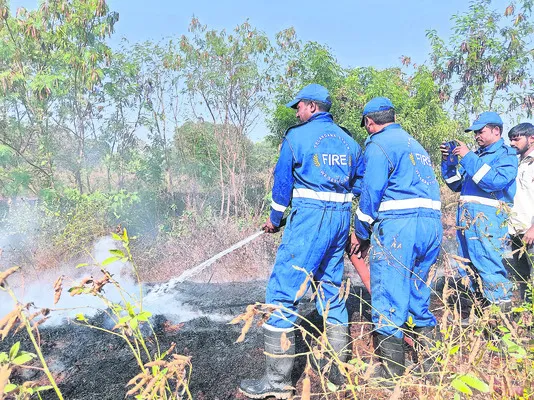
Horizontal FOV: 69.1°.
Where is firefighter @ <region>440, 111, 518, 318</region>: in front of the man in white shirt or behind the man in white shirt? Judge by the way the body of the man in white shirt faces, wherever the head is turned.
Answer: in front

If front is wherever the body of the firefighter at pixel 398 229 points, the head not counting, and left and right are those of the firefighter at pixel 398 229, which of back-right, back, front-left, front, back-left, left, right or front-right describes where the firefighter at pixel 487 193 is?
right

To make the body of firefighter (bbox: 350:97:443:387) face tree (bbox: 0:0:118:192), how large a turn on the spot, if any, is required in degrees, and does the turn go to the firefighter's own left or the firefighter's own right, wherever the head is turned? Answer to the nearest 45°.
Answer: approximately 45° to the firefighter's own left

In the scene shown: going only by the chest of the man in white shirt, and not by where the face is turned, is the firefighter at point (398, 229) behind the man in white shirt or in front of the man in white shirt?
in front

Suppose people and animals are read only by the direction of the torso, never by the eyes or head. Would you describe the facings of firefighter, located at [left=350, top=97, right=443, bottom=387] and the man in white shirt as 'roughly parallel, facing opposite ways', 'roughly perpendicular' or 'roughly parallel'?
roughly perpendicular

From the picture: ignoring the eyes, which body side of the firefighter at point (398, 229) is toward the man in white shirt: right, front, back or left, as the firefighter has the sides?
right

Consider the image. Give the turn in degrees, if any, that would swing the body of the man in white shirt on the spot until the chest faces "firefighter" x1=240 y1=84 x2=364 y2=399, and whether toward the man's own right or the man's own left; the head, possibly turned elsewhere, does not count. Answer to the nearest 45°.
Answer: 0° — they already face them

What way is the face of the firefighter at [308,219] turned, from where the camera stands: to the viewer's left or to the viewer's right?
to the viewer's left

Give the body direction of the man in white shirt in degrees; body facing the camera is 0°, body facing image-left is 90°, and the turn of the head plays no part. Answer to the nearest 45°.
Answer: approximately 45°

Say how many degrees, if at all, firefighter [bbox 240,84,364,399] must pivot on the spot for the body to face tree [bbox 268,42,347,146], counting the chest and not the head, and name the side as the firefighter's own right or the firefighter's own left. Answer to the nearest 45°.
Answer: approximately 45° to the firefighter's own right

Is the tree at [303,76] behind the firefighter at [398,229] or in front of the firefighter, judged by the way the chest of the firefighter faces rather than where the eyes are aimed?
in front

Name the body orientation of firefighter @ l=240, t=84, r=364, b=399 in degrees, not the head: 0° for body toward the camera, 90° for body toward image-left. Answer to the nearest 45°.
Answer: approximately 135°
